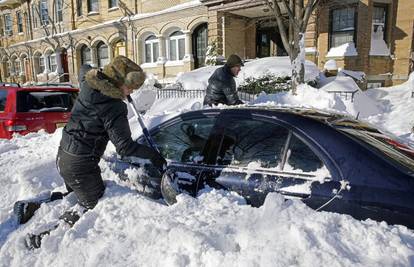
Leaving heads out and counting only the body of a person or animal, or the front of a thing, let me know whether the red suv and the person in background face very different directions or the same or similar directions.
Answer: very different directions

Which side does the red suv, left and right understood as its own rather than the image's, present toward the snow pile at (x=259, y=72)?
right

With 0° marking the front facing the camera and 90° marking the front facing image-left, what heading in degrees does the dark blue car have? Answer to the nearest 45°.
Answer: approximately 135°

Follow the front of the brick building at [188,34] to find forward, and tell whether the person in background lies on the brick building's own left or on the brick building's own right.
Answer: on the brick building's own left

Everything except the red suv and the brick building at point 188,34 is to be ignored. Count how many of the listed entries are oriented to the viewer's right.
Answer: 0

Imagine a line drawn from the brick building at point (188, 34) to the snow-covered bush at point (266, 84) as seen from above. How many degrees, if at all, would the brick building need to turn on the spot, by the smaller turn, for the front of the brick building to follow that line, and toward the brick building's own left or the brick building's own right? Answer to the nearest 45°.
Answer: approximately 45° to the brick building's own left

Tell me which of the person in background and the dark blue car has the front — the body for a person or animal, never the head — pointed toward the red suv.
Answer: the dark blue car

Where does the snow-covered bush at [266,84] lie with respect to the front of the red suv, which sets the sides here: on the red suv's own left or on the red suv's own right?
on the red suv's own right

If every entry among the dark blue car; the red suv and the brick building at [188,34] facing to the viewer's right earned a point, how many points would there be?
0
